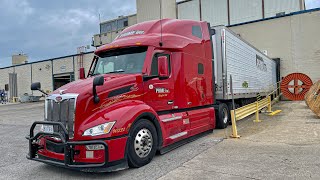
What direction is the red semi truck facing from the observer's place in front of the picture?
facing the viewer and to the left of the viewer

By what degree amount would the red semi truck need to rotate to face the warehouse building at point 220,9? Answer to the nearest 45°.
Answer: approximately 135° to its right

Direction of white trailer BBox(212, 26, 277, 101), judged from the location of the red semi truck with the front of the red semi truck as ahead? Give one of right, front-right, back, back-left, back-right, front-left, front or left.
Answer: back

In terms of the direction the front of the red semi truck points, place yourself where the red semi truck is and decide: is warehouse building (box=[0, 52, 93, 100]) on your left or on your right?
on your right

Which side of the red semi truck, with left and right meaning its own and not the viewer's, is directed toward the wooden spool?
back

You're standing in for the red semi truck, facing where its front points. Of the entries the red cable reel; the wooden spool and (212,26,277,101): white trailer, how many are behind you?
3

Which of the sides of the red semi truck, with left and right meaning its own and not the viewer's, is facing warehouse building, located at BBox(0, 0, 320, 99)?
back
